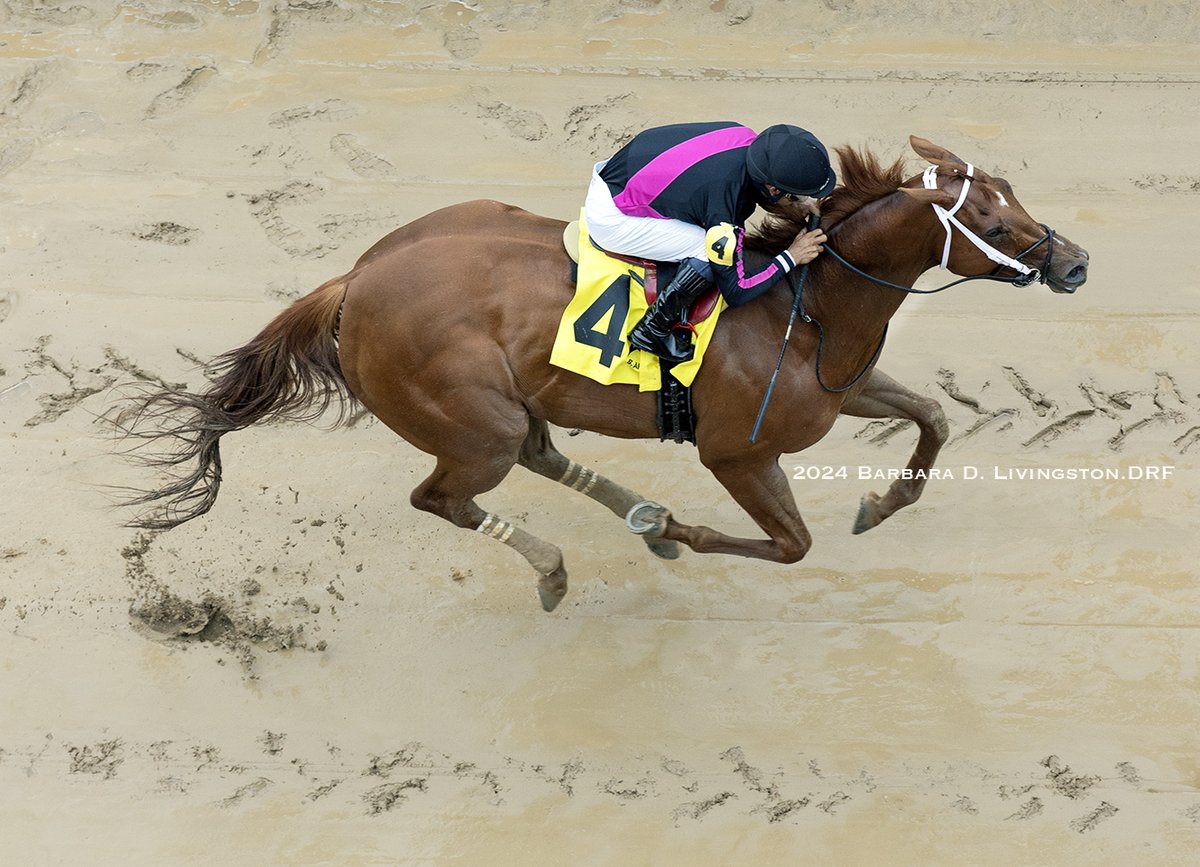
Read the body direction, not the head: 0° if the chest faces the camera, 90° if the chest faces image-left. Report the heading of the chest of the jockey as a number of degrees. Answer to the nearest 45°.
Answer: approximately 270°

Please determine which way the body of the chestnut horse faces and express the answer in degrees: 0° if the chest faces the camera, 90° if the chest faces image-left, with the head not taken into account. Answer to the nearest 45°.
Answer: approximately 270°
